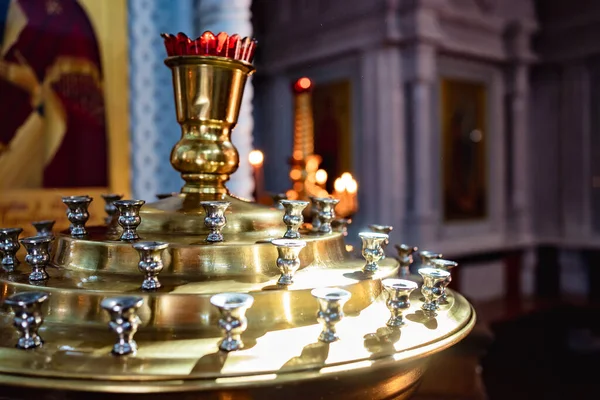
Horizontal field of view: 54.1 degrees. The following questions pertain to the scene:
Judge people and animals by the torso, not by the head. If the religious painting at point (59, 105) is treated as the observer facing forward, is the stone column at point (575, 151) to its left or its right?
on its left

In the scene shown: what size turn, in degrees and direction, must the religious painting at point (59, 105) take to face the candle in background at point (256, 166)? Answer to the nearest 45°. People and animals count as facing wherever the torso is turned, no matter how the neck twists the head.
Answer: approximately 90° to its left

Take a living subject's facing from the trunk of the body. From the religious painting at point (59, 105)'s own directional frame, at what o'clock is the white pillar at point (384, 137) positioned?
The white pillar is roughly at 8 o'clock from the religious painting.

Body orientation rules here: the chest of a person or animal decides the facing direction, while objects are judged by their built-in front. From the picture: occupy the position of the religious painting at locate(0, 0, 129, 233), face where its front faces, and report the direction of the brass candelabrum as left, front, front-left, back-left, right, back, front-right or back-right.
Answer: front

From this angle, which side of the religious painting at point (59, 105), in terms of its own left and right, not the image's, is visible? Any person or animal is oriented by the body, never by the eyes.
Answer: front

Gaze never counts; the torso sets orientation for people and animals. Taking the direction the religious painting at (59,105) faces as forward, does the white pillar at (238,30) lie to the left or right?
on its left

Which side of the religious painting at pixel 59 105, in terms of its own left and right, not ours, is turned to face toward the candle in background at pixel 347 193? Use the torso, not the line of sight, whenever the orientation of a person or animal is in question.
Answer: left

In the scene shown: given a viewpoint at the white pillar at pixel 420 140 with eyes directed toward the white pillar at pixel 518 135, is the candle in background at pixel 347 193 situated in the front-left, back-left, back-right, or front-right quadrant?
back-right

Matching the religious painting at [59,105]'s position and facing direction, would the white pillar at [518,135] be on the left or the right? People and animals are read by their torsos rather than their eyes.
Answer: on its left
